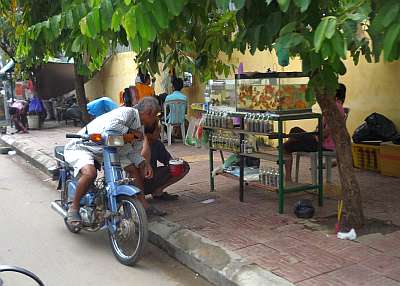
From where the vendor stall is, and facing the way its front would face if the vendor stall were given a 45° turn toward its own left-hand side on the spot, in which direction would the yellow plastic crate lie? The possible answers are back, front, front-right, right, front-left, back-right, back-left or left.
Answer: back-left

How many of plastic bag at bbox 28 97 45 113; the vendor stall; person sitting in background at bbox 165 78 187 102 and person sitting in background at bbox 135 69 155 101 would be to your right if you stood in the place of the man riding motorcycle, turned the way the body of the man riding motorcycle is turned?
0

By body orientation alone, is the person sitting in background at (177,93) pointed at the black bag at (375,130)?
no

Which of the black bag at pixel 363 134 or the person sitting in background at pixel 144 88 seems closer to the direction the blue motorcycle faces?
the black bag

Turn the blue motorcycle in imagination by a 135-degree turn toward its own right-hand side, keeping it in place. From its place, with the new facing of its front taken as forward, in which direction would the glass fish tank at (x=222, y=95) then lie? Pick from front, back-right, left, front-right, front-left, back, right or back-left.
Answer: back-right

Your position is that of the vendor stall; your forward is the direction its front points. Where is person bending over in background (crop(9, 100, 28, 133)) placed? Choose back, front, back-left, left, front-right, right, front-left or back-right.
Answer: right

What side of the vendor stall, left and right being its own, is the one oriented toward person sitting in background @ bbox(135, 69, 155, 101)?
right

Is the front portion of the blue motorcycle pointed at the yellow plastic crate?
no

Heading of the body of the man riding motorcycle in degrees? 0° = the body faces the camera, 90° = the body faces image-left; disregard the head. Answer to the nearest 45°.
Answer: approximately 315°

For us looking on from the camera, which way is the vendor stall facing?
facing the viewer and to the left of the viewer

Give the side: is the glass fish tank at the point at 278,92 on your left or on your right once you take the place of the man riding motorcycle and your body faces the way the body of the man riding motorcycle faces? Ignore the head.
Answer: on your left

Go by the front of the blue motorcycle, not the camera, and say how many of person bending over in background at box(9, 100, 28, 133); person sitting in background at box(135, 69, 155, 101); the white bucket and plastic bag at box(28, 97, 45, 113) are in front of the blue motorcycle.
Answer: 0

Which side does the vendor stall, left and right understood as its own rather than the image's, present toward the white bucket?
right

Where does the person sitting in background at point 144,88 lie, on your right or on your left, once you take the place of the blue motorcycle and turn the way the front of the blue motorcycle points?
on your left

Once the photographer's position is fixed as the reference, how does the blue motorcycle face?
facing the viewer and to the right of the viewer

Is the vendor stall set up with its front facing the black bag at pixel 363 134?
no
